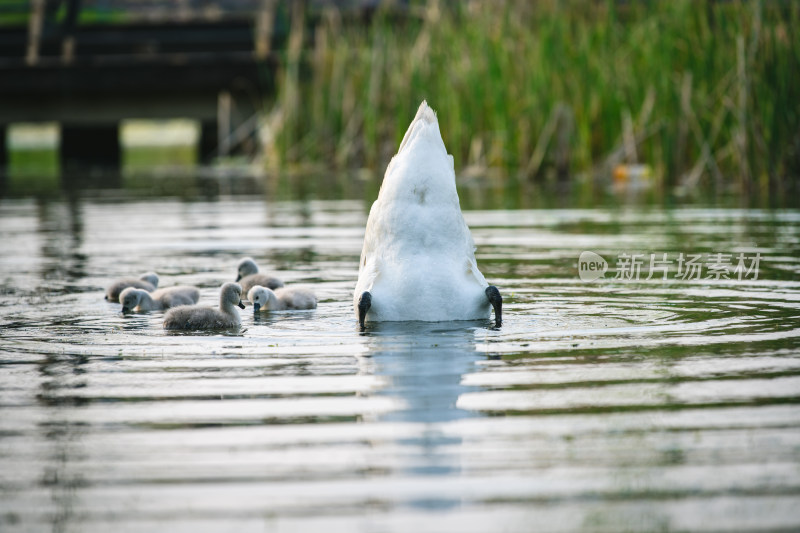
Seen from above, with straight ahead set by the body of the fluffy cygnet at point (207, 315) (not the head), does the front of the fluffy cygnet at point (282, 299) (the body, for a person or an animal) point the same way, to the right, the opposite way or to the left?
the opposite way

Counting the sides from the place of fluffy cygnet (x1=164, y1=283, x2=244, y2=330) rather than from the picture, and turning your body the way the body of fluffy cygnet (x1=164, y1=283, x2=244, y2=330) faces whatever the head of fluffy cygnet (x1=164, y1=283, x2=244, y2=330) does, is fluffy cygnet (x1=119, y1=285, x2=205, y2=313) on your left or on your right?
on your left

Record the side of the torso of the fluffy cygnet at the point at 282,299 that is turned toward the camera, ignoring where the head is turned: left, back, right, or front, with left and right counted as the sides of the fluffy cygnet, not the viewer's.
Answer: left

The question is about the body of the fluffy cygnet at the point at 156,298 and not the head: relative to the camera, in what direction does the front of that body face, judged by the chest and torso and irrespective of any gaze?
to the viewer's left

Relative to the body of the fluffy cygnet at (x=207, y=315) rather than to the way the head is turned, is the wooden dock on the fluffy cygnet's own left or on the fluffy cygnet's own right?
on the fluffy cygnet's own left

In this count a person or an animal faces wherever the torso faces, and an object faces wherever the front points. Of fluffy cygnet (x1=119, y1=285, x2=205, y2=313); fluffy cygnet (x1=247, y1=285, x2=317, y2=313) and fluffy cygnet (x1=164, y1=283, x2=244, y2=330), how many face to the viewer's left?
2

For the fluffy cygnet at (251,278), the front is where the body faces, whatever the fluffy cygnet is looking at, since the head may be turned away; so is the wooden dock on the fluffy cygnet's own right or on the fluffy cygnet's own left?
on the fluffy cygnet's own right

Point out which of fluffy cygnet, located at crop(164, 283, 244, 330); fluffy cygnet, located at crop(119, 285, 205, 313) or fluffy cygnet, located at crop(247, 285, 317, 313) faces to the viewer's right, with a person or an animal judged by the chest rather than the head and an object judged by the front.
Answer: fluffy cygnet, located at crop(164, 283, 244, 330)

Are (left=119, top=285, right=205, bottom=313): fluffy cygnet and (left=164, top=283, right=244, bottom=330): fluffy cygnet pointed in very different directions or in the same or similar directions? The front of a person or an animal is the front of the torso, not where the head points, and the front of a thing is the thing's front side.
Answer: very different directions

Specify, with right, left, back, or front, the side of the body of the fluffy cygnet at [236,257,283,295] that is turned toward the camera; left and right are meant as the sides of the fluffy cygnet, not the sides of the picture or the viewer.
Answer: left

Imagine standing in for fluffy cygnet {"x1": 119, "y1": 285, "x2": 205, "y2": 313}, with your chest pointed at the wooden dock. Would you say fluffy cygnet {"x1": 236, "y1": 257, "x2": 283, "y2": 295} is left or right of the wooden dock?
right

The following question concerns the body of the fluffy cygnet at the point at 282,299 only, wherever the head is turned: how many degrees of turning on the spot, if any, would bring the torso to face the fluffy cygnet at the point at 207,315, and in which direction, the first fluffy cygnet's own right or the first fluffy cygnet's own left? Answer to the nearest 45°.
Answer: approximately 45° to the first fluffy cygnet's own left

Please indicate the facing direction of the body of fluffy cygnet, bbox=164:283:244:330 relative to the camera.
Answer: to the viewer's right

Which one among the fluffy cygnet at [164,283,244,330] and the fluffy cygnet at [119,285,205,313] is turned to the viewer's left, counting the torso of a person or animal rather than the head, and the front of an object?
the fluffy cygnet at [119,285,205,313]
